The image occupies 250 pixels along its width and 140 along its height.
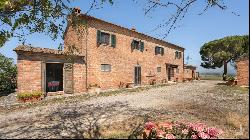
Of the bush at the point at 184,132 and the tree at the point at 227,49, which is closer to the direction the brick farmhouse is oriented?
the bush

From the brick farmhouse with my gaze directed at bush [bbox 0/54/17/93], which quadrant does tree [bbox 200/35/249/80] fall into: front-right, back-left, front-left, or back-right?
back-right

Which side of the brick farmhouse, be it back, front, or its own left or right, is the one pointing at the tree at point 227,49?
left

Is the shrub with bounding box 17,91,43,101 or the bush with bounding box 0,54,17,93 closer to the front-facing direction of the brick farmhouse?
the shrub

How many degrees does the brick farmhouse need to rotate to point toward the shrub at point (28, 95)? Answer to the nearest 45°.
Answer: approximately 90° to its right
